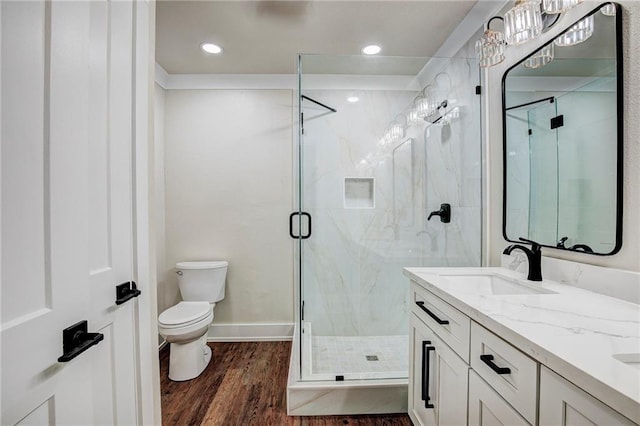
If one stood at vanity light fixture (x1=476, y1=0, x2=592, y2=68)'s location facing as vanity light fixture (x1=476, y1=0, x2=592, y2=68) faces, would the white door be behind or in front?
in front

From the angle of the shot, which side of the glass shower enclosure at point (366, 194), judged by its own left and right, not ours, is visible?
front

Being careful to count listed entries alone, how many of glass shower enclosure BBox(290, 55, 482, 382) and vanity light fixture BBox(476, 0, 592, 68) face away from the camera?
0

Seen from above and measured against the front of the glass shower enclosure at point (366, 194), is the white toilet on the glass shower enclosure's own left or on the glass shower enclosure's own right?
on the glass shower enclosure's own right

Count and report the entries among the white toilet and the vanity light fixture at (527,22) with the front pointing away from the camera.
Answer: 0

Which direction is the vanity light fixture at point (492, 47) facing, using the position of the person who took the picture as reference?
facing the viewer and to the left of the viewer

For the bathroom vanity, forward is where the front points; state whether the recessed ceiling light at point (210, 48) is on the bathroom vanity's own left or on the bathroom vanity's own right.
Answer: on the bathroom vanity's own right
